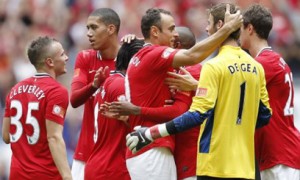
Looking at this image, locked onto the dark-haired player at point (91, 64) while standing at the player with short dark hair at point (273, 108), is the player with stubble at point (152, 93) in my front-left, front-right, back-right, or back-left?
front-left

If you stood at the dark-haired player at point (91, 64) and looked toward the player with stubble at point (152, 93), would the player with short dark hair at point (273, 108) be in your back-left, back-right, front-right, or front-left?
front-left

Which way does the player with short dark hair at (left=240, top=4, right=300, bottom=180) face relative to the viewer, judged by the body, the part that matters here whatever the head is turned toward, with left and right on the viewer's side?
facing away from the viewer and to the left of the viewer

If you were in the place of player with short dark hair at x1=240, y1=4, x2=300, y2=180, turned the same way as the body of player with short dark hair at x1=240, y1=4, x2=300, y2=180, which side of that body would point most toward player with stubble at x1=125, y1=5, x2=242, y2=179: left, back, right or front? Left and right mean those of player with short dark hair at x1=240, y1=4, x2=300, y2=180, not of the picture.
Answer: left

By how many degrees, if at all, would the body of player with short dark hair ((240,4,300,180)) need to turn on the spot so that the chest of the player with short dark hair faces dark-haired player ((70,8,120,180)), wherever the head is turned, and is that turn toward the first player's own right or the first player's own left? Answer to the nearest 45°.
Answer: approximately 45° to the first player's own left

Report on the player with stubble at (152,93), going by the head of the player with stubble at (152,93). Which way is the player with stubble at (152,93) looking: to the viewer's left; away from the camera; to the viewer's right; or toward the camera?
to the viewer's right

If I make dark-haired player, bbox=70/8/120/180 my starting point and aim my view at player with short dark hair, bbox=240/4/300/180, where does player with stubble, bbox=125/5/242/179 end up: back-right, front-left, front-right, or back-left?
front-right

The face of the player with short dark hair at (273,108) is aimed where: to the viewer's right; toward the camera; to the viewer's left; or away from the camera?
to the viewer's left
